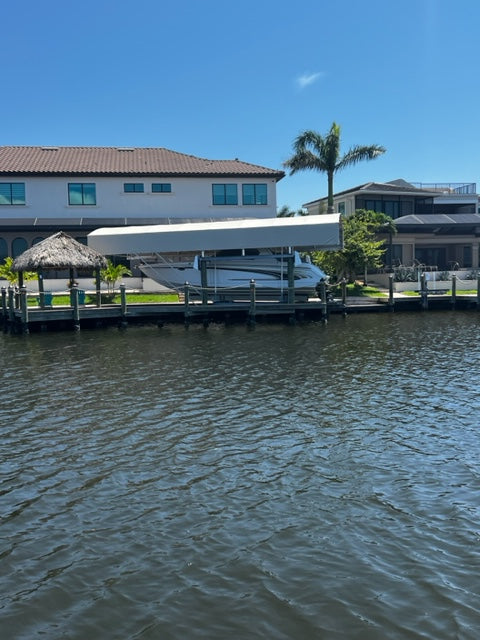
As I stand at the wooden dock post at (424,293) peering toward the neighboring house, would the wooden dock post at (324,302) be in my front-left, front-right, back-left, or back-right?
back-left
